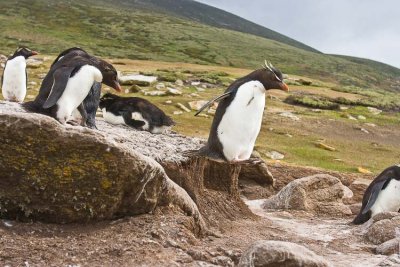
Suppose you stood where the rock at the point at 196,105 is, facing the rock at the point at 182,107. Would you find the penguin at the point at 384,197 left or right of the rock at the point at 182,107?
left

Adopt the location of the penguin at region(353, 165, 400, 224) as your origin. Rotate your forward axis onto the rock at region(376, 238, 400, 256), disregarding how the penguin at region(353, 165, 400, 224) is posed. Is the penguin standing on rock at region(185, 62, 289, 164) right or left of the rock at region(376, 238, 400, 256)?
right

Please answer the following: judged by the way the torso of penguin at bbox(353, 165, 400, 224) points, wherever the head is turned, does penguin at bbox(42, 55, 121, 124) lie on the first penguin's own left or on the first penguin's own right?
on the first penguin's own right

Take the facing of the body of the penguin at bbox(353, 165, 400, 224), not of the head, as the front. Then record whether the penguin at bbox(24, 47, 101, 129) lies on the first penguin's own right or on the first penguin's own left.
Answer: on the first penguin's own right

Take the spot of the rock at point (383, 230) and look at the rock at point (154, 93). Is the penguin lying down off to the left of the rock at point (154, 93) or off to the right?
left
